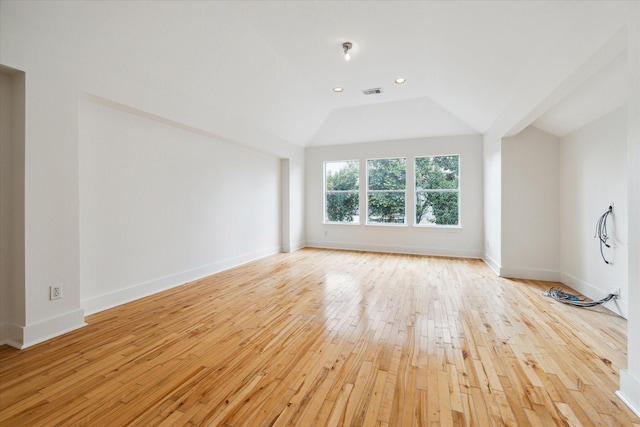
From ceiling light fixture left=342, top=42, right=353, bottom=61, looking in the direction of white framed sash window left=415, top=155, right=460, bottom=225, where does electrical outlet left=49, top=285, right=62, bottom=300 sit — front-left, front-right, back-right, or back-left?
back-left

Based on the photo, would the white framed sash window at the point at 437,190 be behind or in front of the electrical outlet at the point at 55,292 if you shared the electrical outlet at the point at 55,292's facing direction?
in front

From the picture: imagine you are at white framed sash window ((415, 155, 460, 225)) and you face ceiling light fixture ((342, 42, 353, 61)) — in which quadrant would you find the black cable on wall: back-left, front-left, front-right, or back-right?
front-left

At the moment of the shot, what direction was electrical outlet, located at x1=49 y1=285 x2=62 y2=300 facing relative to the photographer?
facing the viewer and to the right of the viewer

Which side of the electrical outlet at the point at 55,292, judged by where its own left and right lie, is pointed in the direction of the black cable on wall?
front

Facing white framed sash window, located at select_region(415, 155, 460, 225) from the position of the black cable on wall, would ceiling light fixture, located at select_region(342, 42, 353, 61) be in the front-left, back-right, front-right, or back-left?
front-left

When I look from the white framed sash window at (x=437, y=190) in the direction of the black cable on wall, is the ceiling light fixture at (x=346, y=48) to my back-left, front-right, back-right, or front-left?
front-right
